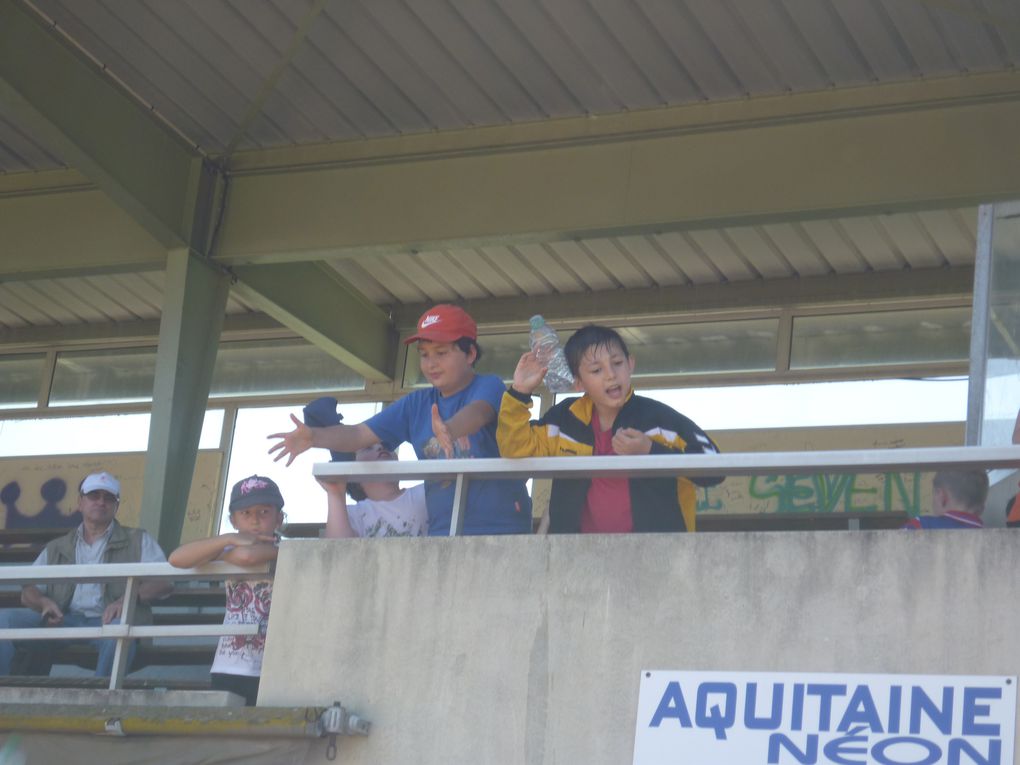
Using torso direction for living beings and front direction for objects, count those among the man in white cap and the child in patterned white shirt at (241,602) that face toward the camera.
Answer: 2

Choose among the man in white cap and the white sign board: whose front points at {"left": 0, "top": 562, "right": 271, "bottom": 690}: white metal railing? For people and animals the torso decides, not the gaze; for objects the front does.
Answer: the man in white cap

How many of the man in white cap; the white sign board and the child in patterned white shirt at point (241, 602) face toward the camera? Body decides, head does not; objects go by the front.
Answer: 3

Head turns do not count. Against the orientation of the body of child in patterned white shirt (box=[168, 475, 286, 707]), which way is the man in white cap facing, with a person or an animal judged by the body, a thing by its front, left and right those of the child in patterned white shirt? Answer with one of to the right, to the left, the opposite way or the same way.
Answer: the same way

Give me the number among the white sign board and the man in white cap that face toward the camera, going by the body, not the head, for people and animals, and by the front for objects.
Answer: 2

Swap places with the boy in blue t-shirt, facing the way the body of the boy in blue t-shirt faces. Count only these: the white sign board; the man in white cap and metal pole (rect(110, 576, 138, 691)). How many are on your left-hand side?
1

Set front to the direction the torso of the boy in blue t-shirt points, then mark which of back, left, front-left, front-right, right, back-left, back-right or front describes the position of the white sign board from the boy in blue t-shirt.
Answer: left

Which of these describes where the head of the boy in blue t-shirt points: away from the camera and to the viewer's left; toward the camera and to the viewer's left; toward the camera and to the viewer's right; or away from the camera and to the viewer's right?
toward the camera and to the viewer's left

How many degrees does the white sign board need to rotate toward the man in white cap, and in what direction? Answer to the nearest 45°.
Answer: approximately 135° to its right

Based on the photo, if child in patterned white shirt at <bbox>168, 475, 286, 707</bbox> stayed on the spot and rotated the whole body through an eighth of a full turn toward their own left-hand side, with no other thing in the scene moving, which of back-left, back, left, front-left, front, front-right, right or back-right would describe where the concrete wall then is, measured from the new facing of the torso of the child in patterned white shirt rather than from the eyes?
front

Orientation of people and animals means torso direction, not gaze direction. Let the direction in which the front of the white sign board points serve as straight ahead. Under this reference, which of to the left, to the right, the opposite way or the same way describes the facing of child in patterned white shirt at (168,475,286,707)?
the same way

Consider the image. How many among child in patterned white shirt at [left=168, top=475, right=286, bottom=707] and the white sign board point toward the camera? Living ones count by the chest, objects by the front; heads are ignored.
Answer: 2

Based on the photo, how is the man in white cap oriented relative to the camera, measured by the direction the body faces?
toward the camera

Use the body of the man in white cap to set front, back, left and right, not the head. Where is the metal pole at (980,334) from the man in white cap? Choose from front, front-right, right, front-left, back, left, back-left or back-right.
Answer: front-left

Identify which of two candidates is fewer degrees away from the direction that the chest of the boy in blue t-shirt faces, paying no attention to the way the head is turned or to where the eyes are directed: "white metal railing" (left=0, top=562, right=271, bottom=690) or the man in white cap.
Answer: the white metal railing

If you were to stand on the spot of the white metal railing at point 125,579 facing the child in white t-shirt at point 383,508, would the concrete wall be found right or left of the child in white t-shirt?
right

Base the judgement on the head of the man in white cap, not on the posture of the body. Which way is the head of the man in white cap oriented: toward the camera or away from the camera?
toward the camera

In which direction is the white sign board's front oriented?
toward the camera
